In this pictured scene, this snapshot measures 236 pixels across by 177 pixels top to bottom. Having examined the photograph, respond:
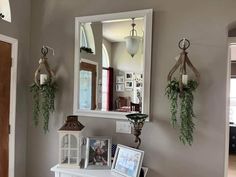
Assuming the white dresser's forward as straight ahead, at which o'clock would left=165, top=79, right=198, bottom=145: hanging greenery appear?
The hanging greenery is roughly at 8 o'clock from the white dresser.

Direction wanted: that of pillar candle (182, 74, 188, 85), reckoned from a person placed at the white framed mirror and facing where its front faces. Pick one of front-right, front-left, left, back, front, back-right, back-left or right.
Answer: left

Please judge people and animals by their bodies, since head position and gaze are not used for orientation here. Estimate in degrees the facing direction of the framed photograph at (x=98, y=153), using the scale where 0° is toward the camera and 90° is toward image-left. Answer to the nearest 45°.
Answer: approximately 0°

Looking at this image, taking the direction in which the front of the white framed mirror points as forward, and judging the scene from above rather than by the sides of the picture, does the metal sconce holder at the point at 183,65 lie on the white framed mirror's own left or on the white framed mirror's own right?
on the white framed mirror's own left

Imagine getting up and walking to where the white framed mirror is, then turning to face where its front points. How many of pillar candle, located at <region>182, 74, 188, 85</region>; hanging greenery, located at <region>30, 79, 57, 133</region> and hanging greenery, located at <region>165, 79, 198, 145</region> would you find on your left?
2

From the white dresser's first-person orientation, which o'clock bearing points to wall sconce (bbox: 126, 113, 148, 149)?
The wall sconce is roughly at 8 o'clock from the white dresser.

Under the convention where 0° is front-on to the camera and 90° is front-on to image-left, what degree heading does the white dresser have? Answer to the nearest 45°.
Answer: approximately 45°
